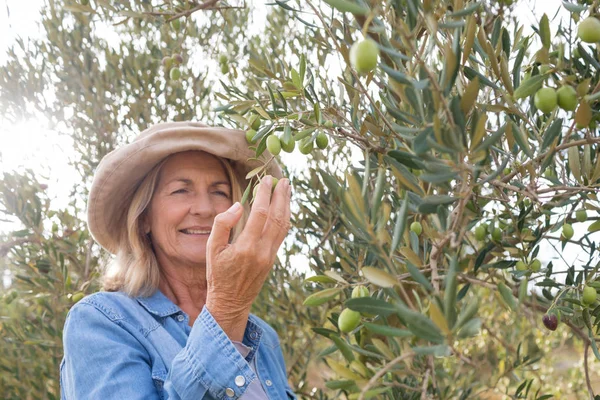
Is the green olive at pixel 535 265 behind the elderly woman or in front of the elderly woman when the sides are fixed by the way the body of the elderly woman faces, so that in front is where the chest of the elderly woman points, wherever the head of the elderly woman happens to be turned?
in front

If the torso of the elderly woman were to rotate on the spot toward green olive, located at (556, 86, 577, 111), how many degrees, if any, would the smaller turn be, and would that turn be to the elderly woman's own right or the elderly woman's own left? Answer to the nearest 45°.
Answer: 0° — they already face it

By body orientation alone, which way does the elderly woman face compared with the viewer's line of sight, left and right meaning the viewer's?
facing the viewer and to the right of the viewer

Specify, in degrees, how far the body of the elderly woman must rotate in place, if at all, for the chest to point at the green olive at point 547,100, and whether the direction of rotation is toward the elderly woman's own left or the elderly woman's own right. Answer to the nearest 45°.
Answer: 0° — they already face it

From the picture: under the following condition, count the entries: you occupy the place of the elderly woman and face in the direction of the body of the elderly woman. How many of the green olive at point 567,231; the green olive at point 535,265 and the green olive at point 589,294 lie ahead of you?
3

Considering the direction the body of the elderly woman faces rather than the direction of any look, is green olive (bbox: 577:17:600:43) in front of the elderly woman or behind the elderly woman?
in front

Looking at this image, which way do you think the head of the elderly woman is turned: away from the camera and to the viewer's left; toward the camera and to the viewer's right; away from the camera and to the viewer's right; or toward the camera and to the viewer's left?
toward the camera and to the viewer's right
